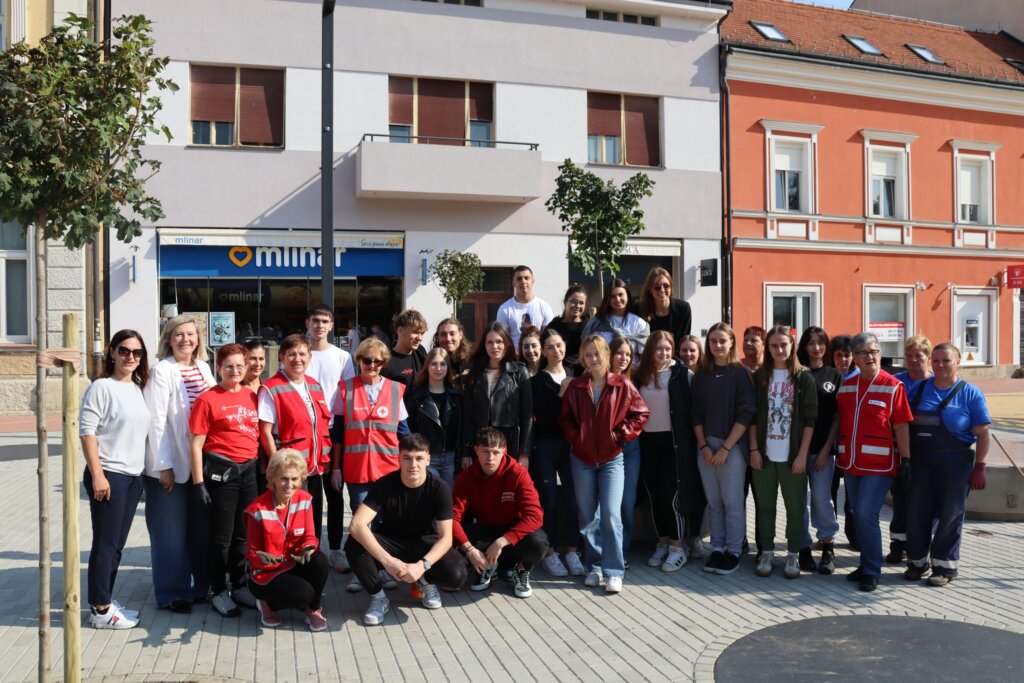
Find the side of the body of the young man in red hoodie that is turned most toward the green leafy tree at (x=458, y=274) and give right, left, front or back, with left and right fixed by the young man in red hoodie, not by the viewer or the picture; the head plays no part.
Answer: back

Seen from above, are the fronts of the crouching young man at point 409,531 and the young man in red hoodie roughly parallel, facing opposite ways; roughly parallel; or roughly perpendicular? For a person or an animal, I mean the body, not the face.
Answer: roughly parallel

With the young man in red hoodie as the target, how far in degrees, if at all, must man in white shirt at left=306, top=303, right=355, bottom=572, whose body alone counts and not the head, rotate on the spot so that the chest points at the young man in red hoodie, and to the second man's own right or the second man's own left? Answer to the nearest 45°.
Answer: approximately 45° to the second man's own left

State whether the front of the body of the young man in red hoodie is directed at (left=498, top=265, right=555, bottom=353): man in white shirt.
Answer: no

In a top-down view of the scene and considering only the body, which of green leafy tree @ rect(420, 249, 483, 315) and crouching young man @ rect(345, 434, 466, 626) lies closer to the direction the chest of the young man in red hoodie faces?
the crouching young man

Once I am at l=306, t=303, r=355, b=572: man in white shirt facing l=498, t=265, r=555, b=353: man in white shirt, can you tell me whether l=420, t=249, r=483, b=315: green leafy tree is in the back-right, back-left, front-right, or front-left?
front-left

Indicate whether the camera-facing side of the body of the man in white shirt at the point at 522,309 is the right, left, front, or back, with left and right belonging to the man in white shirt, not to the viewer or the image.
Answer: front

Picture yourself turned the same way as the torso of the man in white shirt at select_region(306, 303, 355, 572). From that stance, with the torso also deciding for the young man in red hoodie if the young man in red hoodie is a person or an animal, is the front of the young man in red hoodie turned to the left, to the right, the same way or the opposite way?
the same way

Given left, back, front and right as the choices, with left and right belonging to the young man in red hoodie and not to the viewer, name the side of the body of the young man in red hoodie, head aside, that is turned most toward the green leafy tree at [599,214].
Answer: back

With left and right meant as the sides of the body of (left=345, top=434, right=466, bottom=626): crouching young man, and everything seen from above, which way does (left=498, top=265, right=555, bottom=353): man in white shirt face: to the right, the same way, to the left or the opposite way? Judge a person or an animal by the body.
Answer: the same way

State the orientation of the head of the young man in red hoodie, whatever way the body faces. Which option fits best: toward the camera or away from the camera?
toward the camera

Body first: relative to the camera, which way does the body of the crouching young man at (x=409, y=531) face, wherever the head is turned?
toward the camera

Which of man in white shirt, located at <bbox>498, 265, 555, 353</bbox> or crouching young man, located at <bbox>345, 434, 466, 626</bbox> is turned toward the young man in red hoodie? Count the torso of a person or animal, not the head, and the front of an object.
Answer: the man in white shirt

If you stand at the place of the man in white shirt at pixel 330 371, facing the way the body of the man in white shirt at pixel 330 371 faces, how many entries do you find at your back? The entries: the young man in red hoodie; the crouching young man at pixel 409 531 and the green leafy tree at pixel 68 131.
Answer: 0

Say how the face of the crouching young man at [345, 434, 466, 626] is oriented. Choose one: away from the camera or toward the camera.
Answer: toward the camera

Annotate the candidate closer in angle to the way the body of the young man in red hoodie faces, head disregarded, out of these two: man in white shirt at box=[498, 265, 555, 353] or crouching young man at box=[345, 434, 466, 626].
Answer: the crouching young man

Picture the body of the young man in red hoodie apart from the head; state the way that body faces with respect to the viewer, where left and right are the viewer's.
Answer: facing the viewer

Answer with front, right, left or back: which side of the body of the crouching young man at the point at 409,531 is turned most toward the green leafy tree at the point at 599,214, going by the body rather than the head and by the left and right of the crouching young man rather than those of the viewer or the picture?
back
